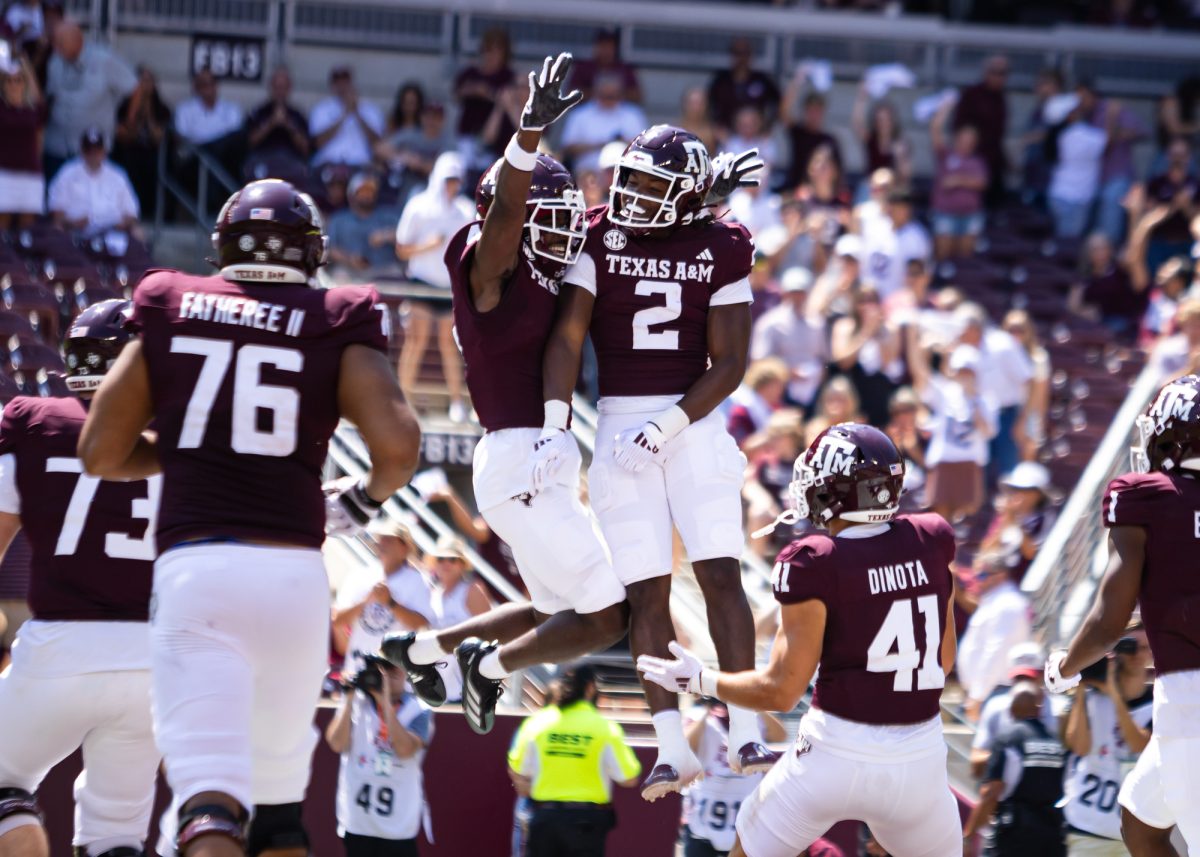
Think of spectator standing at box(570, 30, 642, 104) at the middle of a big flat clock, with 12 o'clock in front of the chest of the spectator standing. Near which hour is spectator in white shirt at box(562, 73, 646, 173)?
The spectator in white shirt is roughly at 12 o'clock from the spectator standing.

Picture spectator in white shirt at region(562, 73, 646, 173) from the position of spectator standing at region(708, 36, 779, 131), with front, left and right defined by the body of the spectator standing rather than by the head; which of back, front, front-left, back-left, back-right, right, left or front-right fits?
front-right

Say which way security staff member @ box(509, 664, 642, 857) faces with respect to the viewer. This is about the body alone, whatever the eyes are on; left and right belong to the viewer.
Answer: facing away from the viewer

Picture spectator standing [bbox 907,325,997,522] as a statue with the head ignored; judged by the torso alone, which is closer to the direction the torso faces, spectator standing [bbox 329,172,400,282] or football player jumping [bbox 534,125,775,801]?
the football player jumping

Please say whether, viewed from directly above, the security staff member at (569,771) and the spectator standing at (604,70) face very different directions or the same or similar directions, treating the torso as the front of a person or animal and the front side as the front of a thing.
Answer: very different directions

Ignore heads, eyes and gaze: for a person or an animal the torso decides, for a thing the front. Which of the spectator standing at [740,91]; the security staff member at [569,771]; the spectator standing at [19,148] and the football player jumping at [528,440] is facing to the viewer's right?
the football player jumping

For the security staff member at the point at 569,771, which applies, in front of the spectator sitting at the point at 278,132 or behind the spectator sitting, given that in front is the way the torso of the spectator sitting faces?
in front

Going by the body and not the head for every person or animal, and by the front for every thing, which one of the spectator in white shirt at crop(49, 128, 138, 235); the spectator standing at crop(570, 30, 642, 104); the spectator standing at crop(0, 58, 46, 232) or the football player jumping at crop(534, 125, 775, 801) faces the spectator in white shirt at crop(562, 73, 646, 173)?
the spectator standing at crop(570, 30, 642, 104)

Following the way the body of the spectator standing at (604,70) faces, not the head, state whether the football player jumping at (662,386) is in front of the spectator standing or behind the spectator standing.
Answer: in front

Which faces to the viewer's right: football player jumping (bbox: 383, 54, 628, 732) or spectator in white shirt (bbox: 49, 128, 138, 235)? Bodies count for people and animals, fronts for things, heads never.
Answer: the football player jumping
